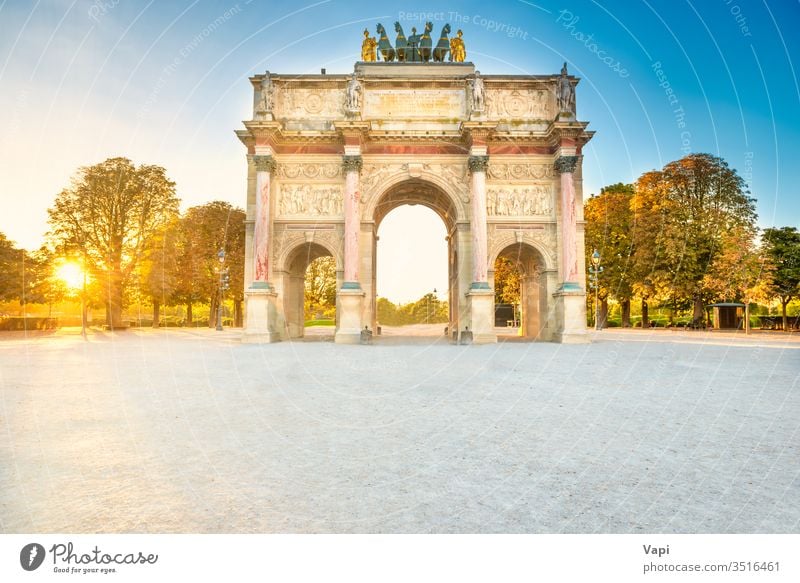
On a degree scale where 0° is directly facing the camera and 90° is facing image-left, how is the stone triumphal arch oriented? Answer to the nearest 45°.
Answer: approximately 0°

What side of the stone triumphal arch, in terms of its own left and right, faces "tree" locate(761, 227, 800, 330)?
left

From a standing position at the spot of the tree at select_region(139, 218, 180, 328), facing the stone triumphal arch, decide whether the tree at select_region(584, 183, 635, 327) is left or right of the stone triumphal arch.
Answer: left

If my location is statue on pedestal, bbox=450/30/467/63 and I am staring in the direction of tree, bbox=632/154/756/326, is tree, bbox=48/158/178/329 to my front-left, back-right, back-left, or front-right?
back-left

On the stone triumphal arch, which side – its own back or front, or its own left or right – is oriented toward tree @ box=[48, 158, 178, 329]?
right

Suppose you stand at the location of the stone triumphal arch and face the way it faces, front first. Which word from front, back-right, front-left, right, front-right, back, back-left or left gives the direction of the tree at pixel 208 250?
back-right

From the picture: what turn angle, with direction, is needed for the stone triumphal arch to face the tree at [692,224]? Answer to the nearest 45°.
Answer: approximately 135° to its left

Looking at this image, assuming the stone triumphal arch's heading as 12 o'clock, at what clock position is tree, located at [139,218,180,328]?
The tree is roughly at 4 o'clock from the stone triumphal arch.
